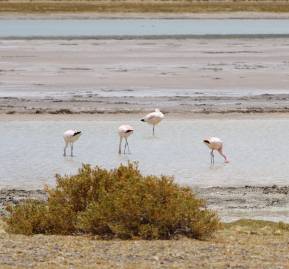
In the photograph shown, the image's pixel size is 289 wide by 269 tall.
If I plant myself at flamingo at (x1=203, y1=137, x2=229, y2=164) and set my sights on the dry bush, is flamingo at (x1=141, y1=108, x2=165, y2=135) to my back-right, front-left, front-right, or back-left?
back-right

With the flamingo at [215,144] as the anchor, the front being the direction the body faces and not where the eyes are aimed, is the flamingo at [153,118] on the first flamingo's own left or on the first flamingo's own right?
on the first flamingo's own left

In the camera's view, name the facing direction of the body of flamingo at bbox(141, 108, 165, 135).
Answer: to the viewer's right

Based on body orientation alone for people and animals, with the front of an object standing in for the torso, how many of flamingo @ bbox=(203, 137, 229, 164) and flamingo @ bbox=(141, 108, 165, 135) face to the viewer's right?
2

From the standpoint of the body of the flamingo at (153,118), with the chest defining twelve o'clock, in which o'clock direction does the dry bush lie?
The dry bush is roughly at 3 o'clock from the flamingo.

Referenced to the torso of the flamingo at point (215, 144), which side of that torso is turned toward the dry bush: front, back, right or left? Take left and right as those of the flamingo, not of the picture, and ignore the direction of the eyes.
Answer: right

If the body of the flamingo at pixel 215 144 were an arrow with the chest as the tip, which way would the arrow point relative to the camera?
to the viewer's right
